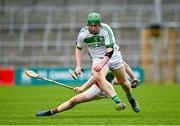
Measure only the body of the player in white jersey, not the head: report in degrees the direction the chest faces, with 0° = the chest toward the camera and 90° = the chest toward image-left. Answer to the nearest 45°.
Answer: approximately 45°

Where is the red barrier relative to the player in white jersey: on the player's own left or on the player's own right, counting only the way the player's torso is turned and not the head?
on the player's own right
